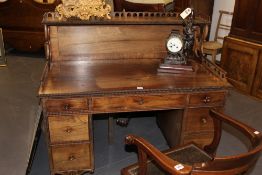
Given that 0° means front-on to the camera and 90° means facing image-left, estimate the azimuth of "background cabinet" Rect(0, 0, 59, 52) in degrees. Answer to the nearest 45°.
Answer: approximately 0°

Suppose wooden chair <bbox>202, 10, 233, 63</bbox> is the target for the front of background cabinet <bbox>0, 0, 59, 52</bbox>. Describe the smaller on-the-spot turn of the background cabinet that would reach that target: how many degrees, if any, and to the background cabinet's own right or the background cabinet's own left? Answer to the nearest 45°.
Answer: approximately 45° to the background cabinet's own left

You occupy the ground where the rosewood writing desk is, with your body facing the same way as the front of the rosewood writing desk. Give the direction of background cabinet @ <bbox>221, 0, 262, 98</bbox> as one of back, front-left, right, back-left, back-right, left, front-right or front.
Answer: back-left

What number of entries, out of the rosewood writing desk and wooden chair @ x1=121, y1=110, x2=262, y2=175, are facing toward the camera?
1

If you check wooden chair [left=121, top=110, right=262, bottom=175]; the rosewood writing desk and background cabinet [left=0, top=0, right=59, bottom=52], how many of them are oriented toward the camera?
2

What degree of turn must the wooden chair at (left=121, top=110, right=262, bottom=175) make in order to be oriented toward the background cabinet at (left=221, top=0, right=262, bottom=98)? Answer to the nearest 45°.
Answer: approximately 45° to its right

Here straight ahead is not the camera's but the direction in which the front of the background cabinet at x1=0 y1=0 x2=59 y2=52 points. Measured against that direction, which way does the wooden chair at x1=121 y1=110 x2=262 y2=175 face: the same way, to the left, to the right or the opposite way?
the opposite way
